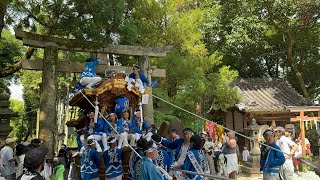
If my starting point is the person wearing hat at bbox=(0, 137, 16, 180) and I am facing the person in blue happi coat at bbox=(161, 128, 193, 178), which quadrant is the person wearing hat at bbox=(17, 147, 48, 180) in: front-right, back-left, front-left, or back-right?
front-right

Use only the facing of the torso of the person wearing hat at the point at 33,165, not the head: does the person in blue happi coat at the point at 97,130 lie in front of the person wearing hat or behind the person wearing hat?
in front

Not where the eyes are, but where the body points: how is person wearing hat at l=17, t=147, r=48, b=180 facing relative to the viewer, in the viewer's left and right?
facing away from the viewer and to the right of the viewer

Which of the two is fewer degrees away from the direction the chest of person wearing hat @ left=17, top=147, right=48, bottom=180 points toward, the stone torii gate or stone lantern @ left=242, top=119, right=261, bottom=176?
the stone lantern

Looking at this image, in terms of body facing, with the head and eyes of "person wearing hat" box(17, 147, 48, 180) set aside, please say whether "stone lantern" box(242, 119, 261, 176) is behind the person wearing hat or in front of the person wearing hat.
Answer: in front

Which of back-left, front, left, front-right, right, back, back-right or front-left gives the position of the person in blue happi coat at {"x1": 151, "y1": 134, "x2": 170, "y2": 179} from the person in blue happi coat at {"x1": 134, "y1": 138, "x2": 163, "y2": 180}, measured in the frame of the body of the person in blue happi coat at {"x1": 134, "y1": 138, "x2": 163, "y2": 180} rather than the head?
left

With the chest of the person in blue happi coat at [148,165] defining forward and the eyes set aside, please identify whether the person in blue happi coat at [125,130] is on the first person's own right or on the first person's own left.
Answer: on the first person's own left

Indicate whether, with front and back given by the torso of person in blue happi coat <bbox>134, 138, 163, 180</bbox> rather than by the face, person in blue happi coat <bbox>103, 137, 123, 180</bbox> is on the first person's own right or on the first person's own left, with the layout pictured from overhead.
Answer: on the first person's own left
